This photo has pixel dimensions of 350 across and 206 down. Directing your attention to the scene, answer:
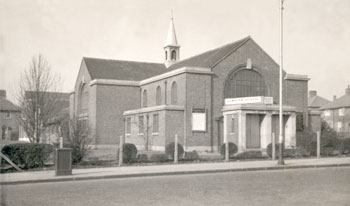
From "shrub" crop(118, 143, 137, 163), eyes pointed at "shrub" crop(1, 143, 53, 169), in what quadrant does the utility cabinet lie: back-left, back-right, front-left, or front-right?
front-left

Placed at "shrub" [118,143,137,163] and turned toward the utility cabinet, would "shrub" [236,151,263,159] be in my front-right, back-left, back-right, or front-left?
back-left

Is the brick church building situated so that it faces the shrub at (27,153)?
no

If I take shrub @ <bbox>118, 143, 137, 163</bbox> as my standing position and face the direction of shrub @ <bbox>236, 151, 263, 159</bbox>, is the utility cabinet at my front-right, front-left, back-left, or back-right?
back-right

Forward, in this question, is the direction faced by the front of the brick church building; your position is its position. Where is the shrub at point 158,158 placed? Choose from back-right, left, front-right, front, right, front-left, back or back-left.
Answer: front-right

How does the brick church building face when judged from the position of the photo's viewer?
facing the viewer and to the right of the viewer

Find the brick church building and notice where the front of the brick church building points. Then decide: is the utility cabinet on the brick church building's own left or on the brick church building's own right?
on the brick church building's own right

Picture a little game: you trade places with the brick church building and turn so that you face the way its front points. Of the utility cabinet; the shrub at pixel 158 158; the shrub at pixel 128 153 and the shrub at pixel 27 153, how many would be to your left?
0

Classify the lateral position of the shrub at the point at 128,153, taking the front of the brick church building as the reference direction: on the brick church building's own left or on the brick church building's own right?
on the brick church building's own right
